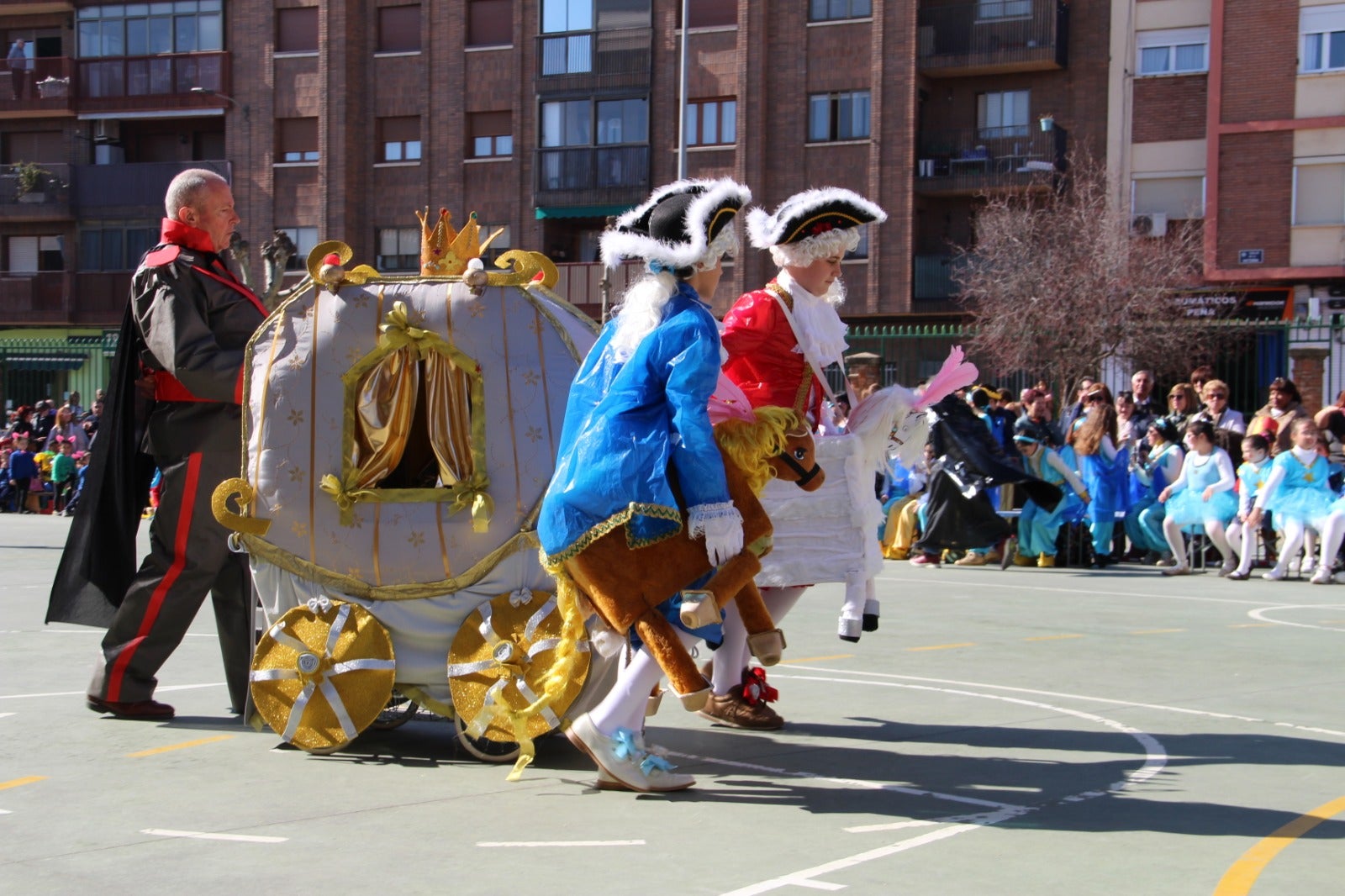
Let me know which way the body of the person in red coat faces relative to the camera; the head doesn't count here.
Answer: to the viewer's right

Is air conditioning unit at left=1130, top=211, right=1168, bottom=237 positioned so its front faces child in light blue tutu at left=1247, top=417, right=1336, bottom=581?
yes

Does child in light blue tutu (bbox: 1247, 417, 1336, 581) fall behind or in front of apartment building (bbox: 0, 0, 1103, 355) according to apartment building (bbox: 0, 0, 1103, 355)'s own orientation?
in front

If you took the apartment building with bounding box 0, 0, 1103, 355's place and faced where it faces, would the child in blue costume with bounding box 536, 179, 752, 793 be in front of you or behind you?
in front

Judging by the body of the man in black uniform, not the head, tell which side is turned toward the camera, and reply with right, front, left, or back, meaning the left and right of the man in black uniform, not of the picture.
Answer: right

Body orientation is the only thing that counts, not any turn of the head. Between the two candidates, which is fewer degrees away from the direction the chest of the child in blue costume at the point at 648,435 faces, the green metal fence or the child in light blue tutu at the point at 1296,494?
the child in light blue tutu

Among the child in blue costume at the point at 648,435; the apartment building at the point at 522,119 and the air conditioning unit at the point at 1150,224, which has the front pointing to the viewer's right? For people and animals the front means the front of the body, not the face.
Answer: the child in blue costume

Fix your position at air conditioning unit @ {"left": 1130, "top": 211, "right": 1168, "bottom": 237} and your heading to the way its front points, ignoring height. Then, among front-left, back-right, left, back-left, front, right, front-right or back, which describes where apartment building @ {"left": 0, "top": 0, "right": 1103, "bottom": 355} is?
right

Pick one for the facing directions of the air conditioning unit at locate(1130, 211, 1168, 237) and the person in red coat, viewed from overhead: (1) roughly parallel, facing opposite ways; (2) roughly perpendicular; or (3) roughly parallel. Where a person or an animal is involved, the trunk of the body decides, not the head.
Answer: roughly perpendicular

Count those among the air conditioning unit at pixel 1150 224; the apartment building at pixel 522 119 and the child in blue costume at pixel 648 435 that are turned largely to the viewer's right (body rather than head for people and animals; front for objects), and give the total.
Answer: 1

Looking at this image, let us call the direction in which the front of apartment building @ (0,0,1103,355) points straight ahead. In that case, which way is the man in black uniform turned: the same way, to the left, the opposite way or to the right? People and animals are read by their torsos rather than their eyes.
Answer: to the left

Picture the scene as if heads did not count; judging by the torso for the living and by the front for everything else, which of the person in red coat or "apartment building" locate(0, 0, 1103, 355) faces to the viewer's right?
the person in red coat

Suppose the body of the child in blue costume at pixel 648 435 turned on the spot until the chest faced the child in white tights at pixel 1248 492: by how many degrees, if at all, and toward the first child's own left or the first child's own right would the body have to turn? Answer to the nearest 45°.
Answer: approximately 45° to the first child's own left
